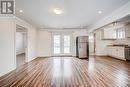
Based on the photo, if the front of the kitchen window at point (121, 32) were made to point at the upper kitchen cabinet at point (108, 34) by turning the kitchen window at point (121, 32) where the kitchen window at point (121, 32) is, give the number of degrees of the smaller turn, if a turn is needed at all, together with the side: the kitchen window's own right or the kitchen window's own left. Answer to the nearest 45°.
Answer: approximately 90° to the kitchen window's own right

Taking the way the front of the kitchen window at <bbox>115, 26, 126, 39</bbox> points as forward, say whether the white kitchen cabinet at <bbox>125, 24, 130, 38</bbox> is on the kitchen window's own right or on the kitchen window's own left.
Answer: on the kitchen window's own left

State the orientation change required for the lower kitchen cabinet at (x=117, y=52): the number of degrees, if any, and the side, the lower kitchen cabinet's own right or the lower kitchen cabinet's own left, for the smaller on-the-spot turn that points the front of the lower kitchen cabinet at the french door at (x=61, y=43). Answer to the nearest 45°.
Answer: approximately 45° to the lower kitchen cabinet's own right

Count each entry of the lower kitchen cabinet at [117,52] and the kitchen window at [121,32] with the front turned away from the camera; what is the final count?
0

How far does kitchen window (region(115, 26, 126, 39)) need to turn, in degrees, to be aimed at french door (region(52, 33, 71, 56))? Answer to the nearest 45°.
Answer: approximately 45° to its right

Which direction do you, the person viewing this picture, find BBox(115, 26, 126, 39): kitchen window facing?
facing the viewer and to the left of the viewer
